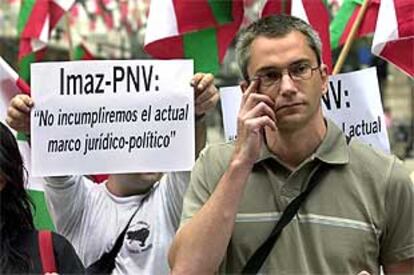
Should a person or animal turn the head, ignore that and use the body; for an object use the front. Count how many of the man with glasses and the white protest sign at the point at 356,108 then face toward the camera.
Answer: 2

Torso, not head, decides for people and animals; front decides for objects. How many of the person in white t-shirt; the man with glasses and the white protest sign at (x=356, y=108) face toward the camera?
3

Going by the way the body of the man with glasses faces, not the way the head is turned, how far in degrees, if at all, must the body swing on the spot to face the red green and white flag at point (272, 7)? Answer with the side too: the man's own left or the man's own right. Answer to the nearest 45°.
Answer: approximately 180°

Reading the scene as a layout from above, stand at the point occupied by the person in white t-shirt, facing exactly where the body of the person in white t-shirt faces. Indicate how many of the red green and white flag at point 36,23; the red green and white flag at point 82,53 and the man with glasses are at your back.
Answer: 2

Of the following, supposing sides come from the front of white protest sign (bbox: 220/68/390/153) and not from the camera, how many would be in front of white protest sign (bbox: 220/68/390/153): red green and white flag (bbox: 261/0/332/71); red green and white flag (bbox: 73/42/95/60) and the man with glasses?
1

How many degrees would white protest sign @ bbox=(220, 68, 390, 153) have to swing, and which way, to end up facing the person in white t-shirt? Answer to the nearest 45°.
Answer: approximately 45° to its right

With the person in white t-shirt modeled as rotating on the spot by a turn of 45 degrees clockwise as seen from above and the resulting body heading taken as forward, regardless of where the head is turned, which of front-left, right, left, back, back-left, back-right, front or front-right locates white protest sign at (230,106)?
back

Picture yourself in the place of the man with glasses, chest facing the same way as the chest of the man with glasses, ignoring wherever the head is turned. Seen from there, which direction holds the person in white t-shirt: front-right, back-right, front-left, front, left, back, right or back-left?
back-right
